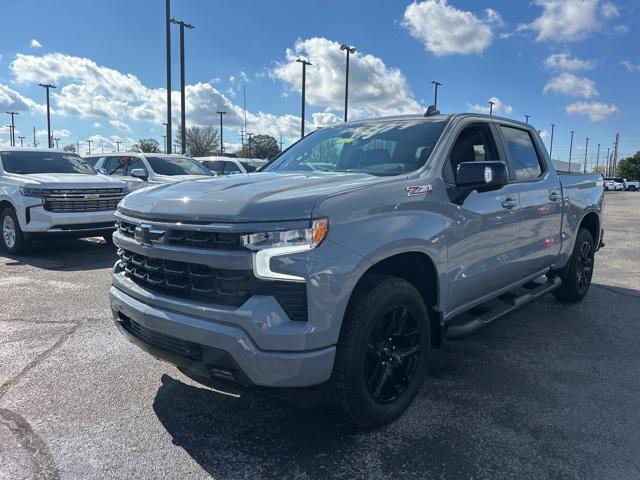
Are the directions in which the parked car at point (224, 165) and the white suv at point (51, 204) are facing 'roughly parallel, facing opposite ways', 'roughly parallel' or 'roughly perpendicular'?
roughly parallel

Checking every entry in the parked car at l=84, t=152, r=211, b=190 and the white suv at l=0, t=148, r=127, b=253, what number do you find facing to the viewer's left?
0

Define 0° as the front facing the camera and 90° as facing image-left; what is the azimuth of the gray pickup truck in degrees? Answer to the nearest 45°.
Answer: approximately 45°

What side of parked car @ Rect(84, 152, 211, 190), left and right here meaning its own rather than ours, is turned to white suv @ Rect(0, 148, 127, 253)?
right

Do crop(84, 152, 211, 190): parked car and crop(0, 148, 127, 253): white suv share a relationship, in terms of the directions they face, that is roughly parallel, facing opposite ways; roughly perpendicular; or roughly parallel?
roughly parallel

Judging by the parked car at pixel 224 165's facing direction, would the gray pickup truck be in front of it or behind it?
in front

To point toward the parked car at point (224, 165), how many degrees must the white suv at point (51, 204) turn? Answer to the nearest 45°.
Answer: approximately 90° to its left

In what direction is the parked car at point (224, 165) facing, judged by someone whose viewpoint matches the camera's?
facing the viewer and to the right of the viewer

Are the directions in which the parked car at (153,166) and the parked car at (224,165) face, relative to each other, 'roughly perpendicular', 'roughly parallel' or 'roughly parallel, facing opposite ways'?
roughly parallel

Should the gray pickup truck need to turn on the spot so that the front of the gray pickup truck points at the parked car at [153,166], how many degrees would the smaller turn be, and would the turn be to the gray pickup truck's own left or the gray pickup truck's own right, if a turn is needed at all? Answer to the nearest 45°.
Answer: approximately 90° to the gray pickup truck's own right

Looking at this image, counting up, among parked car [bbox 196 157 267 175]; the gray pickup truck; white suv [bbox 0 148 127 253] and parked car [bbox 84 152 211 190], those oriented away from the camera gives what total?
0

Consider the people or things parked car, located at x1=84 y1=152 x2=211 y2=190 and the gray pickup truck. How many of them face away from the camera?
0

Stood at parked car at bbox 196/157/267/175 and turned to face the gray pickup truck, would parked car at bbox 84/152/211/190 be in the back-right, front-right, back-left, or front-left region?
front-right

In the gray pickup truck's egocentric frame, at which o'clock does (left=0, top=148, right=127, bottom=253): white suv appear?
The white suv is roughly at 3 o'clock from the gray pickup truck.
